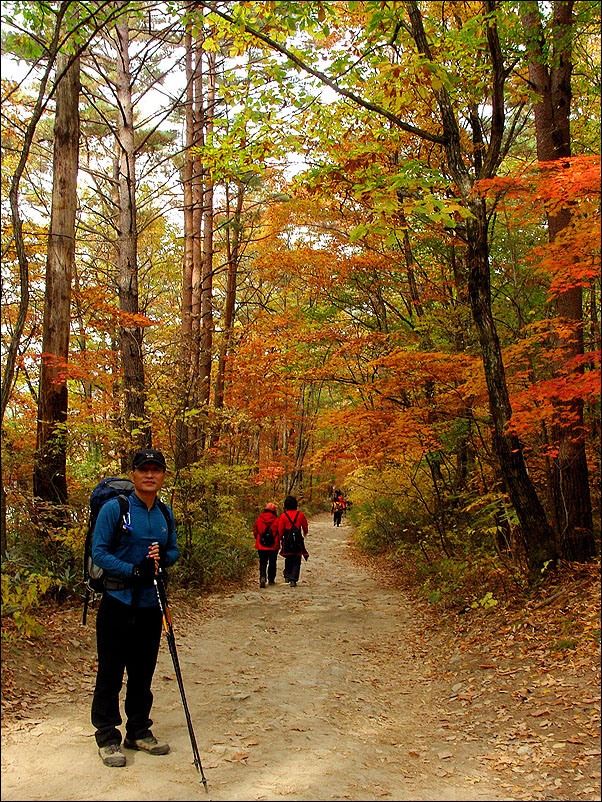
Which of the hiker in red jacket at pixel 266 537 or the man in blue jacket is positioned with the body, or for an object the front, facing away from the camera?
the hiker in red jacket

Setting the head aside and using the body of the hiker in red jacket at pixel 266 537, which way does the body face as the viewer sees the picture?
away from the camera

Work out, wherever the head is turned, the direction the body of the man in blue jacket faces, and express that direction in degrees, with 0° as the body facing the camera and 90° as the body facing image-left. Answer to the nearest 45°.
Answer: approximately 315°

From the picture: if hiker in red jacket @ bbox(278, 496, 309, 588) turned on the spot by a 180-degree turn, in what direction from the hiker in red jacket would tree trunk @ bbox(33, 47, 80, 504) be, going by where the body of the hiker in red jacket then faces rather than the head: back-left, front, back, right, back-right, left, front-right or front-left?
front-right

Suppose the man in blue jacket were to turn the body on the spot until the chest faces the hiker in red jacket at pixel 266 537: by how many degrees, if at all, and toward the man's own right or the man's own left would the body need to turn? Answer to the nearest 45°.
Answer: approximately 135° to the man's own left

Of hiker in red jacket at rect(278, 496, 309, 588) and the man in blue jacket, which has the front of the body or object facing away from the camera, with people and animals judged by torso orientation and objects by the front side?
the hiker in red jacket

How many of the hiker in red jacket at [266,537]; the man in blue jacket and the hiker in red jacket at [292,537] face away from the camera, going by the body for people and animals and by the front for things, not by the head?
2

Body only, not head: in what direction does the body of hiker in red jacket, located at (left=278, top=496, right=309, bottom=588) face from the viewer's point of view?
away from the camera

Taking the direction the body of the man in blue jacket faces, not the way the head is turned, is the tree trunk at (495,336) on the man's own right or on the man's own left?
on the man's own left
